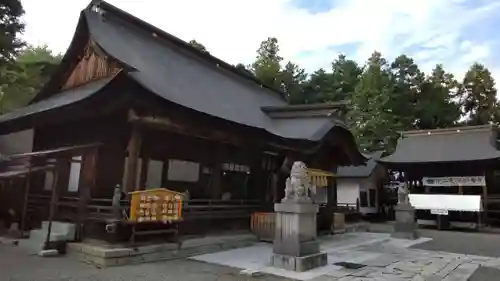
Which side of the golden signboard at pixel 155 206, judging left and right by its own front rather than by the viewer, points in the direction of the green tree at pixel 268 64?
back

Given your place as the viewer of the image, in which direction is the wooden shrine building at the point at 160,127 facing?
facing the viewer and to the right of the viewer

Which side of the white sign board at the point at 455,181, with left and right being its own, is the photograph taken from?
front

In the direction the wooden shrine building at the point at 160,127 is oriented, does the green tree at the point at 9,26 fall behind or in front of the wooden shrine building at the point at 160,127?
behind

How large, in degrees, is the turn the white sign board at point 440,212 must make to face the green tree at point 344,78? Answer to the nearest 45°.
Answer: approximately 135° to its right

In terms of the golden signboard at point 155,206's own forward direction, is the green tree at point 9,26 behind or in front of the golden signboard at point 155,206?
behind

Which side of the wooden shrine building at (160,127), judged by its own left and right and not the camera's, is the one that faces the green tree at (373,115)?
left

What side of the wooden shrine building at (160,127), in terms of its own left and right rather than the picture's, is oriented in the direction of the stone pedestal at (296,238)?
front

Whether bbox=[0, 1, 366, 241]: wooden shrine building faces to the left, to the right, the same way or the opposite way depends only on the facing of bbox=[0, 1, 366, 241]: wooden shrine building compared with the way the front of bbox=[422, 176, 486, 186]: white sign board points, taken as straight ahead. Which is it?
to the left

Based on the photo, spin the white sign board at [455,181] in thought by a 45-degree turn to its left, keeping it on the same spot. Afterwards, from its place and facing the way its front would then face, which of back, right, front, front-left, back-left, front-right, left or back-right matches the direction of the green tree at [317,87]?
back

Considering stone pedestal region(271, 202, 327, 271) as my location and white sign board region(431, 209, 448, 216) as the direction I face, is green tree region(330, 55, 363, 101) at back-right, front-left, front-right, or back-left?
front-left

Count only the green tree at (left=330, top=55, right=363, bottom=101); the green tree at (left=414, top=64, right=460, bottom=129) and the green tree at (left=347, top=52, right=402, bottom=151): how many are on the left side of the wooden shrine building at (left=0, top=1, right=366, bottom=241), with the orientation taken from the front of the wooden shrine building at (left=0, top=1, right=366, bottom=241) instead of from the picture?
3

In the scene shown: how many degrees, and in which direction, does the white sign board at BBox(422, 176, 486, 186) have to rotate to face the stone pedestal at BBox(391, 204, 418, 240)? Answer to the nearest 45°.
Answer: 0° — it already faces it

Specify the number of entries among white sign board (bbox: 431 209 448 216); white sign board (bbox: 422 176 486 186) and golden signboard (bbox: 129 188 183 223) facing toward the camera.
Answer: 3

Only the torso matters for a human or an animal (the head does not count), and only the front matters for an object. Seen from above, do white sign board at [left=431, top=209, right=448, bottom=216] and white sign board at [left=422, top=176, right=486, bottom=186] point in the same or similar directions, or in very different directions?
same or similar directions

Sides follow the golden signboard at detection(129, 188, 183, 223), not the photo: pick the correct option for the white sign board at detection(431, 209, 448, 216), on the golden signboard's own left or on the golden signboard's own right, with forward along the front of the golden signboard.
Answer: on the golden signboard's own left

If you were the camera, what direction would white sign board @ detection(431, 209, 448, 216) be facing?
facing the viewer
